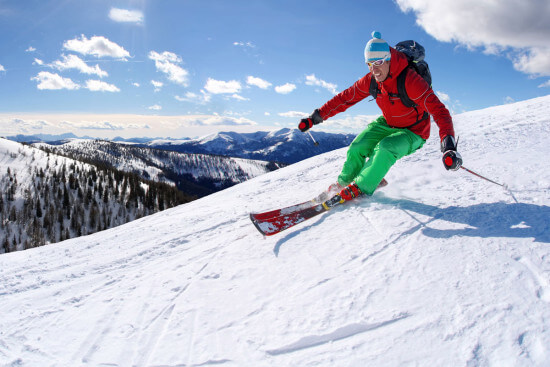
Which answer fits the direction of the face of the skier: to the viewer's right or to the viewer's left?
to the viewer's left

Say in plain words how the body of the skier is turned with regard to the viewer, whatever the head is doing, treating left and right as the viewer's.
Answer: facing the viewer and to the left of the viewer
